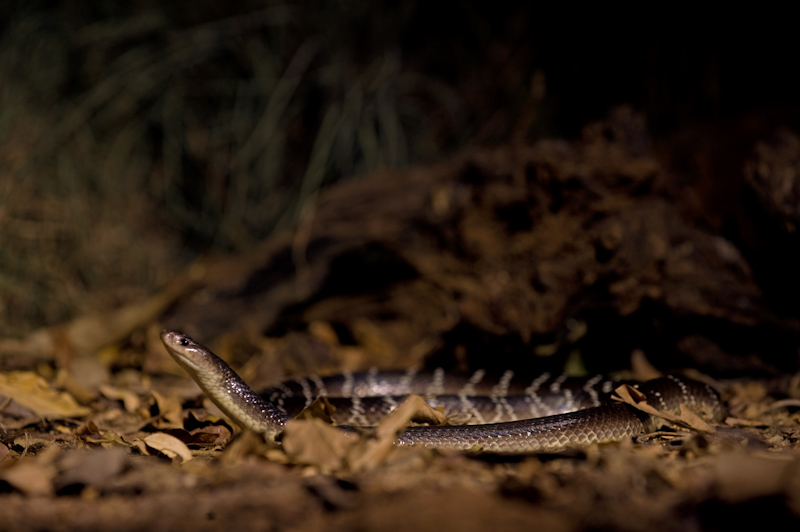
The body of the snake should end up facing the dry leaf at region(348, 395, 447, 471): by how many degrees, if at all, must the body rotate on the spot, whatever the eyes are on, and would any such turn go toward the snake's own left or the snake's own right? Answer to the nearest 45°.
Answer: approximately 90° to the snake's own left

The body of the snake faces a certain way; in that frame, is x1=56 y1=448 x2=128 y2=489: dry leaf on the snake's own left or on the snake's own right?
on the snake's own left

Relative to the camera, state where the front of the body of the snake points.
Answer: to the viewer's left

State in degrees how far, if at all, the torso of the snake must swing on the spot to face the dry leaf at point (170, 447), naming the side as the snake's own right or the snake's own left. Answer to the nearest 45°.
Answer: approximately 45° to the snake's own left

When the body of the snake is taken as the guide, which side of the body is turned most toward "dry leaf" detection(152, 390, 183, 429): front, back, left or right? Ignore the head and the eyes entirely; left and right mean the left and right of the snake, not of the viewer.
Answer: front

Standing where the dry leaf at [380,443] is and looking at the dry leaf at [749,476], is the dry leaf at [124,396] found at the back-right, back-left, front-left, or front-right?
back-left

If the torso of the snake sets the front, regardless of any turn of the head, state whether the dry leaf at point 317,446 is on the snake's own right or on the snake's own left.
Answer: on the snake's own left
